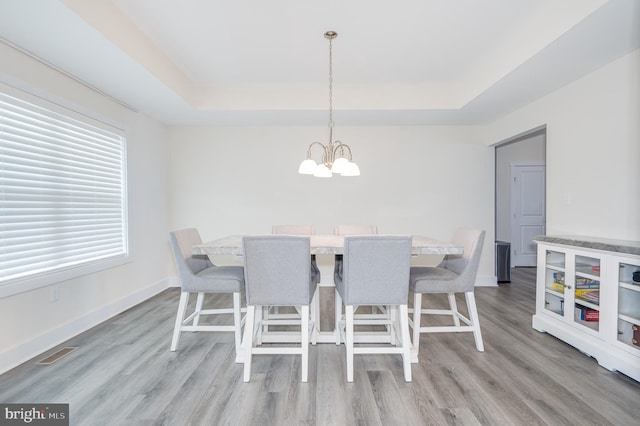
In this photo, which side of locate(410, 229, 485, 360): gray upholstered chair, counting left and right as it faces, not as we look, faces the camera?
left

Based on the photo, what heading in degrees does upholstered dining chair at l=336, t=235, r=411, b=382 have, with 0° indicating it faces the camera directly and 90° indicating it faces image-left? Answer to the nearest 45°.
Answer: approximately 180°

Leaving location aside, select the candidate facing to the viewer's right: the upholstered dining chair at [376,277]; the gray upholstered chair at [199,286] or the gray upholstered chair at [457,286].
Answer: the gray upholstered chair at [199,286]

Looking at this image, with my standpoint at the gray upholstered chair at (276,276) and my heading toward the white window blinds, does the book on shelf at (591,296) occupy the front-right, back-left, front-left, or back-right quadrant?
back-right

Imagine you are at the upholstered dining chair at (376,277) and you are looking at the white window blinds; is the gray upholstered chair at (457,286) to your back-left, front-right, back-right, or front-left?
back-right

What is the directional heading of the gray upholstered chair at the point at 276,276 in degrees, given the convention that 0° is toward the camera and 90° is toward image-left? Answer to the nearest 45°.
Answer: approximately 180°

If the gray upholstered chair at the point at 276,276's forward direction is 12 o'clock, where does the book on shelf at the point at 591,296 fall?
The book on shelf is roughly at 3 o'clock from the gray upholstered chair.

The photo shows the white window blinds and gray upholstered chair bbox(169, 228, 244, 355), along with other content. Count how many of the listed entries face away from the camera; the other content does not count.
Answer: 0

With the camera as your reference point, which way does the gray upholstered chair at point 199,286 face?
facing to the right of the viewer

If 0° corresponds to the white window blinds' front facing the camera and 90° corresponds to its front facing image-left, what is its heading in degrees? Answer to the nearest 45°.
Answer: approximately 315°

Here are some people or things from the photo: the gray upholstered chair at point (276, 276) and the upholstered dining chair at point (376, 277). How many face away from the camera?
2

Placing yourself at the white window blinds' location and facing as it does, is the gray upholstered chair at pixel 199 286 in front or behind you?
in front

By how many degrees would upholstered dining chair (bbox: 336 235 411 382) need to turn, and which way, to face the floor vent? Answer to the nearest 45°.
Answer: approximately 90° to its left
